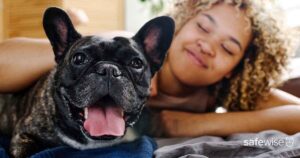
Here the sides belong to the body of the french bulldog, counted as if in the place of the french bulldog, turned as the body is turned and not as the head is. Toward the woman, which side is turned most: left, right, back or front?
left

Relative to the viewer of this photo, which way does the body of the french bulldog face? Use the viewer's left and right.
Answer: facing the viewer and to the right of the viewer
